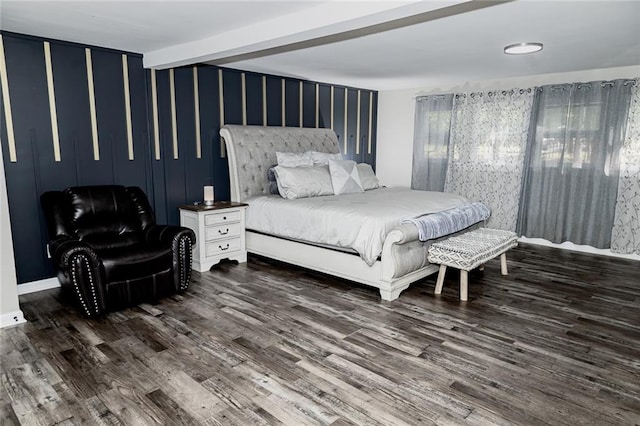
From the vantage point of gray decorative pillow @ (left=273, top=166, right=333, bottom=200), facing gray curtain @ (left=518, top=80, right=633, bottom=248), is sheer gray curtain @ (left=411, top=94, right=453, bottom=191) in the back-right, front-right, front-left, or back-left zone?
front-left

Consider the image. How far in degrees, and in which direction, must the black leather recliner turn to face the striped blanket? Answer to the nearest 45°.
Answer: approximately 45° to its left

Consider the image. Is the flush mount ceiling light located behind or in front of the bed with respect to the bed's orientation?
in front

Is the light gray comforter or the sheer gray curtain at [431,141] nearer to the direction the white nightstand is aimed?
the light gray comforter

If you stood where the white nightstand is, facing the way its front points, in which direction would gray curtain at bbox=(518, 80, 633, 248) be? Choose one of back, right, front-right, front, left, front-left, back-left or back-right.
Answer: front-left

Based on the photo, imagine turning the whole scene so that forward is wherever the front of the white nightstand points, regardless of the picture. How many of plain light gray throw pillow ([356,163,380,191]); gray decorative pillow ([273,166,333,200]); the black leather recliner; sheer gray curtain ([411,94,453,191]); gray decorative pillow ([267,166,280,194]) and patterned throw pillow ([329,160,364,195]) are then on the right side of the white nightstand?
1

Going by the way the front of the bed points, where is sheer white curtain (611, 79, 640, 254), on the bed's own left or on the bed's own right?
on the bed's own left

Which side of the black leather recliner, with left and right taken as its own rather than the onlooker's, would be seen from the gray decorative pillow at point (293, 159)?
left

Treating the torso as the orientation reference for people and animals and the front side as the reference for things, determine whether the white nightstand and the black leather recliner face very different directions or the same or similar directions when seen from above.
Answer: same or similar directions

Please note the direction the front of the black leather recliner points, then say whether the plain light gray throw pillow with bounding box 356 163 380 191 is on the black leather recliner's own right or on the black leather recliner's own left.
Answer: on the black leather recliner's own left

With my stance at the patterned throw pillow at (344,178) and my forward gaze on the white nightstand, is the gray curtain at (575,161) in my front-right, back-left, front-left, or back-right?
back-left

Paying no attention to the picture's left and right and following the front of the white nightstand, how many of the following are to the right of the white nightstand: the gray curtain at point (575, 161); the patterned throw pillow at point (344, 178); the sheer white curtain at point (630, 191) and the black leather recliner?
1

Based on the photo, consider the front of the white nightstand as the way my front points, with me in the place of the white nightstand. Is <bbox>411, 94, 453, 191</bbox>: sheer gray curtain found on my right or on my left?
on my left

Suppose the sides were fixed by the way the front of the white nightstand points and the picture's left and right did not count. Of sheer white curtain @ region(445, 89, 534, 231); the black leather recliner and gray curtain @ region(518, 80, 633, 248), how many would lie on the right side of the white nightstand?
1

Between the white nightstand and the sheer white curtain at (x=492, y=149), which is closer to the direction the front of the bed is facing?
the sheer white curtain

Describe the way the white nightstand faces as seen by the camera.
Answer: facing the viewer and to the right of the viewer
